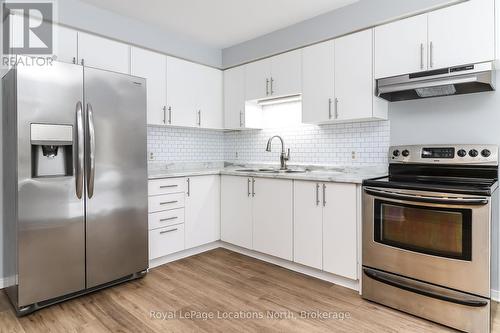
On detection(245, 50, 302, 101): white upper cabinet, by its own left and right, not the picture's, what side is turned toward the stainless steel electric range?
left

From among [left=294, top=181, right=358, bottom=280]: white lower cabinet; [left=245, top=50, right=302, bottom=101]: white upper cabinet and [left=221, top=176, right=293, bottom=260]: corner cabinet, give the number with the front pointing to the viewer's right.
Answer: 0

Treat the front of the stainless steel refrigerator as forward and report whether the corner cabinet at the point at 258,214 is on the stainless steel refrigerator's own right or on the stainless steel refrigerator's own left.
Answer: on the stainless steel refrigerator's own left

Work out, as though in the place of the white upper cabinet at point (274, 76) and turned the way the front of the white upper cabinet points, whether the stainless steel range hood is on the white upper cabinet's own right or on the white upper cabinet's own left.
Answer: on the white upper cabinet's own left

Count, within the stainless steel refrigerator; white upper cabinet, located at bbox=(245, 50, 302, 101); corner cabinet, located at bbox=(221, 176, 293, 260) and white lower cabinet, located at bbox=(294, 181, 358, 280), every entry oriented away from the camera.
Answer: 0

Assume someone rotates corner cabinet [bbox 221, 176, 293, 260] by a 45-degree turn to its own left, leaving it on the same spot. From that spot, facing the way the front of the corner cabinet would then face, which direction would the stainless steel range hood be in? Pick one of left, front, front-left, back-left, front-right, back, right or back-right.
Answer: front-left

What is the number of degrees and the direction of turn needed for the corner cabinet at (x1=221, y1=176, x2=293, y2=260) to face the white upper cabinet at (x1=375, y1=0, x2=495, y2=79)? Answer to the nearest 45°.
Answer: approximately 90° to its left

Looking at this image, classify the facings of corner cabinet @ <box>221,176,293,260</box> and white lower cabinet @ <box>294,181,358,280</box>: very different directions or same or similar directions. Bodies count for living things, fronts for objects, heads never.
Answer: same or similar directions

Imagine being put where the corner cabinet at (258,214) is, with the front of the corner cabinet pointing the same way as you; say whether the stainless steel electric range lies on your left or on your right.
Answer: on your left

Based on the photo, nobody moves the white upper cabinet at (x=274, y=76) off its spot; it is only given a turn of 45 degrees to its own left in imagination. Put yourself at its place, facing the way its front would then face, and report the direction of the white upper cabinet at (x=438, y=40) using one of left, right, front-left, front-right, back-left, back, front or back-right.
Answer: front-left

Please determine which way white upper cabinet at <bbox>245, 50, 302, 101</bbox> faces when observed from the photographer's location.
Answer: facing the viewer and to the left of the viewer
